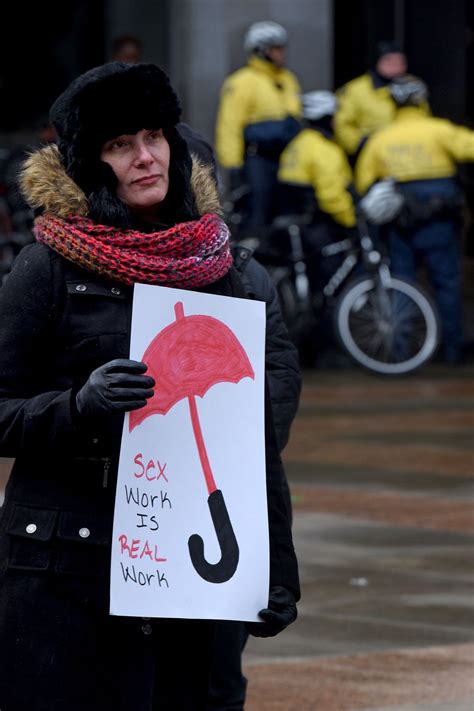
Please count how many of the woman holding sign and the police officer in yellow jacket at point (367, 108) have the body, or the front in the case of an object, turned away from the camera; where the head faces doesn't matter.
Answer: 0

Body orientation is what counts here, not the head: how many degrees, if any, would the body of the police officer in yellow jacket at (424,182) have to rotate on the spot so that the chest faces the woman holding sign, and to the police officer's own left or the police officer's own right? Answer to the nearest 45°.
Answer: approximately 180°

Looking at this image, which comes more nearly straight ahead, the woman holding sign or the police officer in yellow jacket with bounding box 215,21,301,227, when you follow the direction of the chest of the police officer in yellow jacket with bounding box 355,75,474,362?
the police officer in yellow jacket

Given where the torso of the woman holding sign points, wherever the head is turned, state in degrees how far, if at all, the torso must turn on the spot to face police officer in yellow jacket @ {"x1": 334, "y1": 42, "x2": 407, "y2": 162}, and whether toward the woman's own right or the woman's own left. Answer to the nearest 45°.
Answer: approximately 135° to the woman's own left

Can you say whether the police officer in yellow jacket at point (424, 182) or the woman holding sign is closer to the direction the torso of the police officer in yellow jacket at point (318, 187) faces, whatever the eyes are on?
the police officer in yellow jacket

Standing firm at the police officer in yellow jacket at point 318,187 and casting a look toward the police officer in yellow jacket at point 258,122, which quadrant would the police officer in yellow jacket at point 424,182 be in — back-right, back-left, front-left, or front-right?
back-right

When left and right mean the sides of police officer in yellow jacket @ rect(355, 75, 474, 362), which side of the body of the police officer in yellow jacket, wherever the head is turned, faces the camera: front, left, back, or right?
back

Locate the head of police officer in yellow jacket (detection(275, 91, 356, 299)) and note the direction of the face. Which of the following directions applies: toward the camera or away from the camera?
away from the camera

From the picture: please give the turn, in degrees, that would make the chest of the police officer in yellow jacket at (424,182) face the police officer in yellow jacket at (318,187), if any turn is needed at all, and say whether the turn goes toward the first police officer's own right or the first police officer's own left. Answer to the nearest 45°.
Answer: approximately 90° to the first police officer's own left

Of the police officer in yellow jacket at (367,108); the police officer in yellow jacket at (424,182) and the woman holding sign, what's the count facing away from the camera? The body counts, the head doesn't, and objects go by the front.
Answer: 1

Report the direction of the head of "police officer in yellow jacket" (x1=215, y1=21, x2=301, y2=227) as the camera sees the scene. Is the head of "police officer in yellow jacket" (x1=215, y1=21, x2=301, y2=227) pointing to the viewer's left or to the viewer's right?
to the viewer's right

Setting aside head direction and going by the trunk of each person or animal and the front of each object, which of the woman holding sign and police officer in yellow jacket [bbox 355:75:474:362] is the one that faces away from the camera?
the police officer in yellow jacket

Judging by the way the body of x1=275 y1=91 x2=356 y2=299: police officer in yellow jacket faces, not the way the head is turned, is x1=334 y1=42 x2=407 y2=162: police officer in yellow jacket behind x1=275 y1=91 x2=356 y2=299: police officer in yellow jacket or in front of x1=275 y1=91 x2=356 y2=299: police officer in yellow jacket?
in front

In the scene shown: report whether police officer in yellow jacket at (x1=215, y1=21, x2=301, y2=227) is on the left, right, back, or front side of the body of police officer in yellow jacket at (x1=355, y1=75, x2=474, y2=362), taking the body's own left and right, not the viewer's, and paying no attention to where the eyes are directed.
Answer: left

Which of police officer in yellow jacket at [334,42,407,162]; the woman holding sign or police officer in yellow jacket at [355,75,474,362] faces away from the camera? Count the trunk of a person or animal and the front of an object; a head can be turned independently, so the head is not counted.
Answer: police officer in yellow jacket at [355,75,474,362]

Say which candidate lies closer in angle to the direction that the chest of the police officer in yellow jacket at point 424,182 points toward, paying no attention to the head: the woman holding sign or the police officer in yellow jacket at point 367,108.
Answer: the police officer in yellow jacket

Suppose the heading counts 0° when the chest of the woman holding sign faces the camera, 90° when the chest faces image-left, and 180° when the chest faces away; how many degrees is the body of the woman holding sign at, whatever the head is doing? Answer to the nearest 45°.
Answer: approximately 315°
